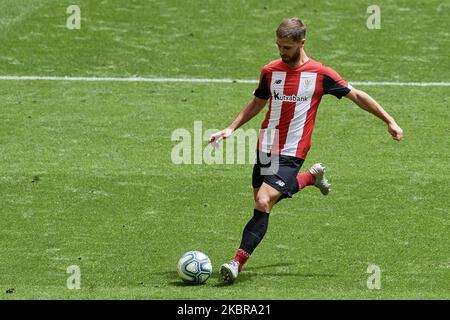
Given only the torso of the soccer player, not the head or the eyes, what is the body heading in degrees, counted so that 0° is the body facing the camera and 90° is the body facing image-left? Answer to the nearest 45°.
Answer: approximately 45°
